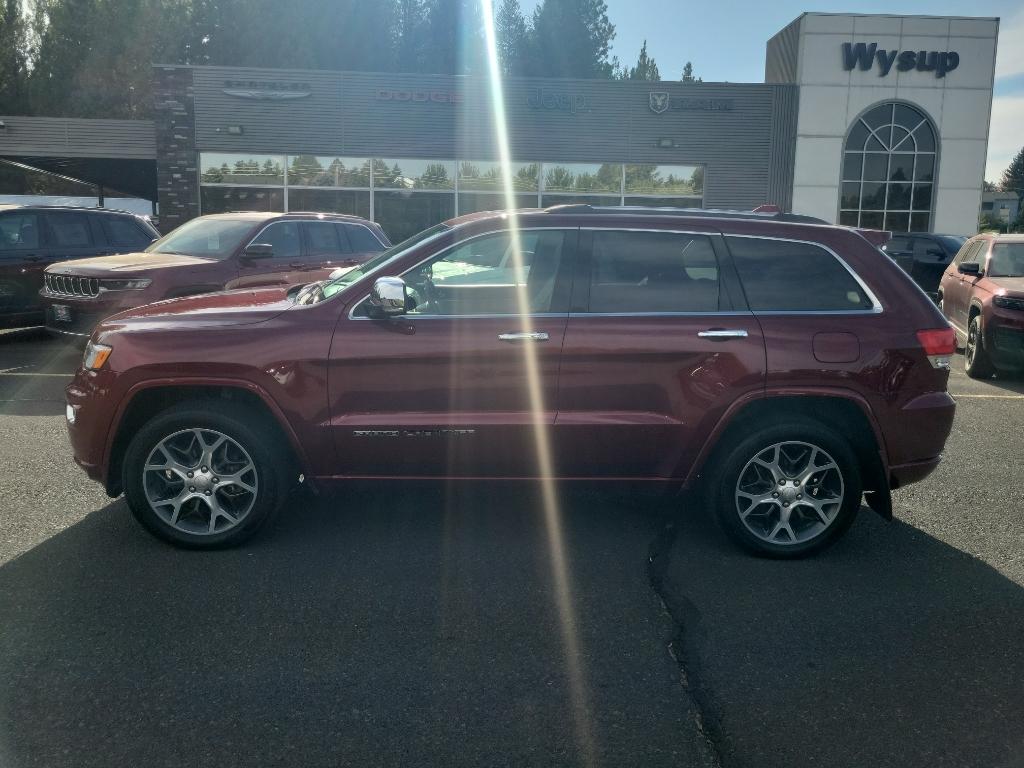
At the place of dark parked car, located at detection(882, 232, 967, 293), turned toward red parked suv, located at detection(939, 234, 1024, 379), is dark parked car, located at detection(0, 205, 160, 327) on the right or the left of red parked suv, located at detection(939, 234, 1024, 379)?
right

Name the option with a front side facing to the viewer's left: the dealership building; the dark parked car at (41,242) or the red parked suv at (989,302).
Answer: the dark parked car

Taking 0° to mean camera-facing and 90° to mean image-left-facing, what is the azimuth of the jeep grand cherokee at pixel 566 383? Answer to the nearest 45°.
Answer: approximately 90°

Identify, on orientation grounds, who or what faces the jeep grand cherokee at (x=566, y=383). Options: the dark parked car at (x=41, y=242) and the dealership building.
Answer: the dealership building

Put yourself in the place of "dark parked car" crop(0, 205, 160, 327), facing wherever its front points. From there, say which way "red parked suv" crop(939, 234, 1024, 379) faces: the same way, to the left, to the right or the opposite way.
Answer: to the left

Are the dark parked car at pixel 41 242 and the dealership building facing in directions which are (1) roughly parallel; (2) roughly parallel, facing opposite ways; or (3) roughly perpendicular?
roughly perpendicular

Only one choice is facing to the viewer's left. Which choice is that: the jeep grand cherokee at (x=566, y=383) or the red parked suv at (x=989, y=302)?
the jeep grand cherokee

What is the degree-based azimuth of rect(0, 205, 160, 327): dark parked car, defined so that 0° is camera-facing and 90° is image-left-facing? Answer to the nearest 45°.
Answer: approximately 90°

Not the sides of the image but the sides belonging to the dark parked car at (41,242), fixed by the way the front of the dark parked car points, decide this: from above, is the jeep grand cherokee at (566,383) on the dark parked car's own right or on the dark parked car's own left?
on the dark parked car's own left

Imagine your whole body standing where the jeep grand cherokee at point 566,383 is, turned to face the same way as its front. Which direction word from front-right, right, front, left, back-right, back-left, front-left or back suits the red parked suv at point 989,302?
back-right

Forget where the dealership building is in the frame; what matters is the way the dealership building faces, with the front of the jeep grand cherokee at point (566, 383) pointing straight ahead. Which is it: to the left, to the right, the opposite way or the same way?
to the left
